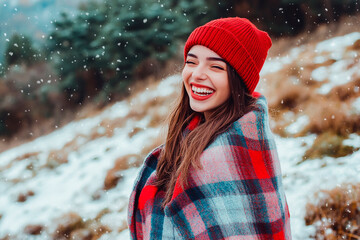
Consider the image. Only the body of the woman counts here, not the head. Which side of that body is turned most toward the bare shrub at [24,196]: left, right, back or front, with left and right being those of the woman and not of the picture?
right

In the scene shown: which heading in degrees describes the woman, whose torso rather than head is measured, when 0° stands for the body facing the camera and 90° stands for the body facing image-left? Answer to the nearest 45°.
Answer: approximately 45°

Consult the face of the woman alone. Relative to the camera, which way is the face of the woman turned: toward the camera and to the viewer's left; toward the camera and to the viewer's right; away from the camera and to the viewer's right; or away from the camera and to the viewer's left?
toward the camera and to the viewer's left
